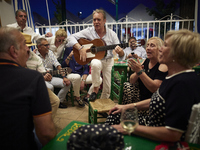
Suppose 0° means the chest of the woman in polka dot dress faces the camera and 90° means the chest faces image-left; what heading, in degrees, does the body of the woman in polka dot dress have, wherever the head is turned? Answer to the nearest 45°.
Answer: approximately 90°

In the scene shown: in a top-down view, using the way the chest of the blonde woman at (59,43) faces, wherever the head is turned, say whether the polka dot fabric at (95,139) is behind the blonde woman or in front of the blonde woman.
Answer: in front

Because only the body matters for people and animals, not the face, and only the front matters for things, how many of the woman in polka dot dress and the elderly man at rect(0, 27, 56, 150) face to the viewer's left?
1

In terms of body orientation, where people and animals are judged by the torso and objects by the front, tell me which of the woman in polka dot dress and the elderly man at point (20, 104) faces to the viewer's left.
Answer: the woman in polka dot dress

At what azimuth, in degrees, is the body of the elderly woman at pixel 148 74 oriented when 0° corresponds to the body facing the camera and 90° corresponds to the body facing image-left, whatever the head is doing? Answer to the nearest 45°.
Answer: approximately 45°

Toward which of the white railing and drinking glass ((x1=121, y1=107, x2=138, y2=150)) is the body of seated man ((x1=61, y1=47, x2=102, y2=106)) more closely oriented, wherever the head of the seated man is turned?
the drinking glass

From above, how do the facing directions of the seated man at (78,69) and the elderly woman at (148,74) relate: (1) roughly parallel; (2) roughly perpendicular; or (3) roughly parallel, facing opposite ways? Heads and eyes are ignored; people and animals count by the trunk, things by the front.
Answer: roughly perpendicular

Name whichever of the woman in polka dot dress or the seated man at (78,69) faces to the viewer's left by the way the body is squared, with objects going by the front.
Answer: the woman in polka dot dress

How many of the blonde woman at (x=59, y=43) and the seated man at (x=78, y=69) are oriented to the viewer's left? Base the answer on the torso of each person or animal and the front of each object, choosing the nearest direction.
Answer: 0

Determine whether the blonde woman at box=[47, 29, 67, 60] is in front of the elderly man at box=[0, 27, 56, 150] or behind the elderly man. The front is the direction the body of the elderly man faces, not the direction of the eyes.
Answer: in front

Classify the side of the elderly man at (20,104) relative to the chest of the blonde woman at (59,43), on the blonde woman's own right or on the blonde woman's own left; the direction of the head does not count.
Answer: on the blonde woman's own right

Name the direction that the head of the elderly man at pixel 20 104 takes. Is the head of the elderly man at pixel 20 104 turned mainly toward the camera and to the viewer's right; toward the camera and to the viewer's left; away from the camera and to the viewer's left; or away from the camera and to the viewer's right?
away from the camera and to the viewer's right

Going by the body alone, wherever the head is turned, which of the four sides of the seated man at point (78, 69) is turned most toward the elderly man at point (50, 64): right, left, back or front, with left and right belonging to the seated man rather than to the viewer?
right
